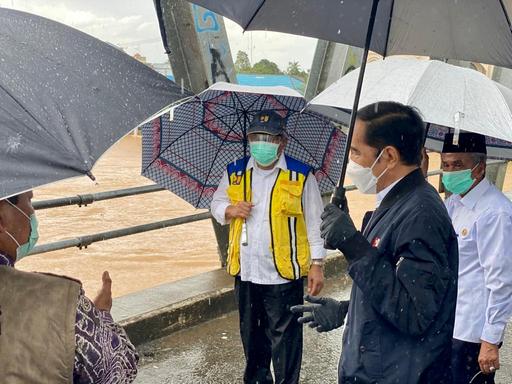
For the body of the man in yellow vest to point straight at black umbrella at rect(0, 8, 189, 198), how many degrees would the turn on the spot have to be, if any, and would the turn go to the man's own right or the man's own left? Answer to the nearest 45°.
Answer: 0° — they already face it

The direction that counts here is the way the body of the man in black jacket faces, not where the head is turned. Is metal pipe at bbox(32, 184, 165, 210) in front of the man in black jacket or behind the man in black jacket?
in front

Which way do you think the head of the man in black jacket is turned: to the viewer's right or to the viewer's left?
to the viewer's left

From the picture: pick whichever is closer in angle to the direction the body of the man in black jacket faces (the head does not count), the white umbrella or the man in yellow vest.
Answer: the man in yellow vest

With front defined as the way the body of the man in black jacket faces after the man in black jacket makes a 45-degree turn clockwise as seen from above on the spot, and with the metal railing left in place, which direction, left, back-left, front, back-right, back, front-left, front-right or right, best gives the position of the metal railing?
front

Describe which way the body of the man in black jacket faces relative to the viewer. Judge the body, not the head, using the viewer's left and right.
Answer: facing to the left of the viewer

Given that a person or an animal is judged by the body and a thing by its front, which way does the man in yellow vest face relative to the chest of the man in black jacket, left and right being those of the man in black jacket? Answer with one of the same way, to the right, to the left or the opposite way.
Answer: to the left

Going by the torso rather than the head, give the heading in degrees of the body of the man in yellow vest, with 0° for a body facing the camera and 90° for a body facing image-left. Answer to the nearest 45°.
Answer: approximately 0°

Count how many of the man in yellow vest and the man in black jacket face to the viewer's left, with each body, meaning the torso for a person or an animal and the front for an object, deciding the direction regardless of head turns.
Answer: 1

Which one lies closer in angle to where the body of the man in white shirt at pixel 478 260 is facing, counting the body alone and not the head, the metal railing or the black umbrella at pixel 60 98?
the black umbrella
